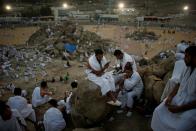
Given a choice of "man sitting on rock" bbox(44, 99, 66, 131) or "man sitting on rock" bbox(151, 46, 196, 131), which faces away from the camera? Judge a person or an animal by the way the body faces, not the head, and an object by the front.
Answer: "man sitting on rock" bbox(44, 99, 66, 131)

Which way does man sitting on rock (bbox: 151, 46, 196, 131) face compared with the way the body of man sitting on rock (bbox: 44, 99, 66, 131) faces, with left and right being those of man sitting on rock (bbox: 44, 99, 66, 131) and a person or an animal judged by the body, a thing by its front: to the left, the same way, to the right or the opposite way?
to the left

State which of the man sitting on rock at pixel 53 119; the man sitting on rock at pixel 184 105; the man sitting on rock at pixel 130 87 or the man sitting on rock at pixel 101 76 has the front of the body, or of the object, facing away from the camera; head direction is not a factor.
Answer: the man sitting on rock at pixel 53 119

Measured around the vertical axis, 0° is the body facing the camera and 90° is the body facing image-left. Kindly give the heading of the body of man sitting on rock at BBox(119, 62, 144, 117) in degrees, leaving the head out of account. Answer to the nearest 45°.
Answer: approximately 45°

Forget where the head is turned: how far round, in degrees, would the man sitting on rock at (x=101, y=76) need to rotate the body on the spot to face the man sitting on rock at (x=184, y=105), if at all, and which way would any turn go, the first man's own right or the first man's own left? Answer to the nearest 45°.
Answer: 0° — they already face them

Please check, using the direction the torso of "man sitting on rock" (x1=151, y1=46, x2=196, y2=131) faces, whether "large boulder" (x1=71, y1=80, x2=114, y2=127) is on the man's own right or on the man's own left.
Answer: on the man's own right

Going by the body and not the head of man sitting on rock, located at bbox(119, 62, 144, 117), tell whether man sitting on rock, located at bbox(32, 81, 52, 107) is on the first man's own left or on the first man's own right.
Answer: on the first man's own right

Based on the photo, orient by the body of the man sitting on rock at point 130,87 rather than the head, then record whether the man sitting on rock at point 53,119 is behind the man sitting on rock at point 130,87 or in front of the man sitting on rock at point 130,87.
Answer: in front

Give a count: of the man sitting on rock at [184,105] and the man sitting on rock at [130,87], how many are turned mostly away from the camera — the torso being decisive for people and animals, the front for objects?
0
